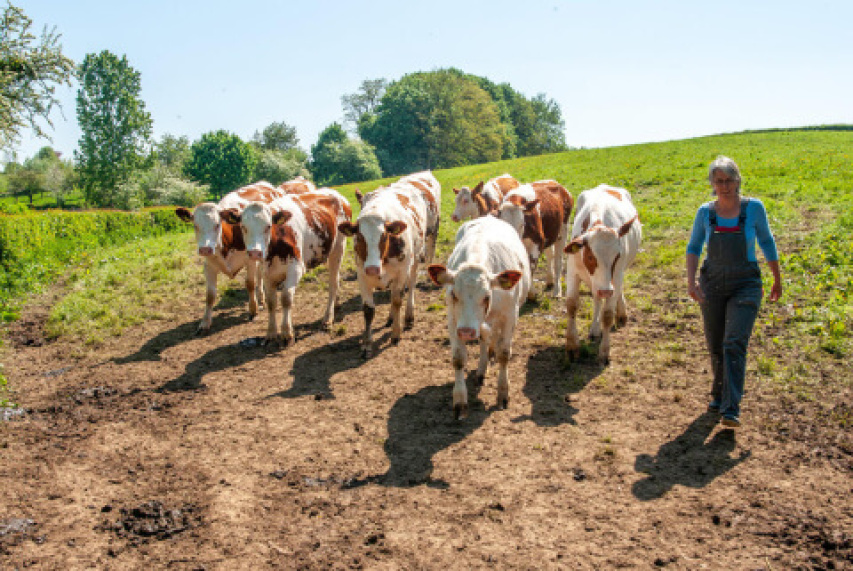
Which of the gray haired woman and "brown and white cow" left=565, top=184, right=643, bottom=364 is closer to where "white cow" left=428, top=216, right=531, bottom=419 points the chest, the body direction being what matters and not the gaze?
the gray haired woman

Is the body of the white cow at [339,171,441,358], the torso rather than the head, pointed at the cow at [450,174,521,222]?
no

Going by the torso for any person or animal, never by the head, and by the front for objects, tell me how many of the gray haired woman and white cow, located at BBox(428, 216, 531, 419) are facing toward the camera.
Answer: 2

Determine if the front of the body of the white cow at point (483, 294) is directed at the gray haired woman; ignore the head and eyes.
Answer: no

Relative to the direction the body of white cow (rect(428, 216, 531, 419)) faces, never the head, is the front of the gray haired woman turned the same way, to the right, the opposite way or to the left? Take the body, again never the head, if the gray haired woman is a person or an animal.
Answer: the same way

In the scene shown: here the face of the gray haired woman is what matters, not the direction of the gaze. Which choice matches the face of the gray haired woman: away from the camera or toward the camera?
toward the camera

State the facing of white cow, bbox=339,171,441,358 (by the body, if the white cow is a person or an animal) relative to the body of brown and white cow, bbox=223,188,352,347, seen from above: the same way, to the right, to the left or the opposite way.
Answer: the same way

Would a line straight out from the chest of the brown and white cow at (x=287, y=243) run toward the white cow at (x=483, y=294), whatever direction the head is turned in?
no

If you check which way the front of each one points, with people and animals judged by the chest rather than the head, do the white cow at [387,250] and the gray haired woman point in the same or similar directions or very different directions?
same or similar directions

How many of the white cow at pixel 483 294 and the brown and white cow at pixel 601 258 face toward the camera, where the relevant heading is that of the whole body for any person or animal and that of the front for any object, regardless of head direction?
2

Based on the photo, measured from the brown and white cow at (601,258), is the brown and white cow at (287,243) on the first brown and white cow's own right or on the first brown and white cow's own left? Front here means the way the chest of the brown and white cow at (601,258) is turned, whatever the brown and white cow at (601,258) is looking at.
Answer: on the first brown and white cow's own right

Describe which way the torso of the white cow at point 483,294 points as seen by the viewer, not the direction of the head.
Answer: toward the camera

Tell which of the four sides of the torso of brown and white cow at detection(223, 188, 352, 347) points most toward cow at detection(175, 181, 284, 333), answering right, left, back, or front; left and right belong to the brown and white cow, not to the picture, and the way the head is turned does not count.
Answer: right

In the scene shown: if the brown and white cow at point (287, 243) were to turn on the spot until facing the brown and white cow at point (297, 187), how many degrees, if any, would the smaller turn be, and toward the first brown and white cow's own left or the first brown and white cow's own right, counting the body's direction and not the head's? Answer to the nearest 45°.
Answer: approximately 135° to the first brown and white cow's own right

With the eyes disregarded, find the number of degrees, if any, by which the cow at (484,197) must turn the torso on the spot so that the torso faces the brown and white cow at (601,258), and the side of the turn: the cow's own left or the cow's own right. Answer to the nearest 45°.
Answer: approximately 45° to the cow's own left

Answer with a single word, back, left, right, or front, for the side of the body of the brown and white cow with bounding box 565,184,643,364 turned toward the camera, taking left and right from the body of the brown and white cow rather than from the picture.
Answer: front

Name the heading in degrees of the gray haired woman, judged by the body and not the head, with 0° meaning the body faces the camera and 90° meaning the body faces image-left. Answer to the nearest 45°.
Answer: approximately 0°

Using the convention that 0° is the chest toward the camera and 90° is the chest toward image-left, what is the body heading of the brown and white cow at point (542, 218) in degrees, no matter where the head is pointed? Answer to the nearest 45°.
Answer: approximately 45°

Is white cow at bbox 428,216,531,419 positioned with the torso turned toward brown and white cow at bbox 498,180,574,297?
no
